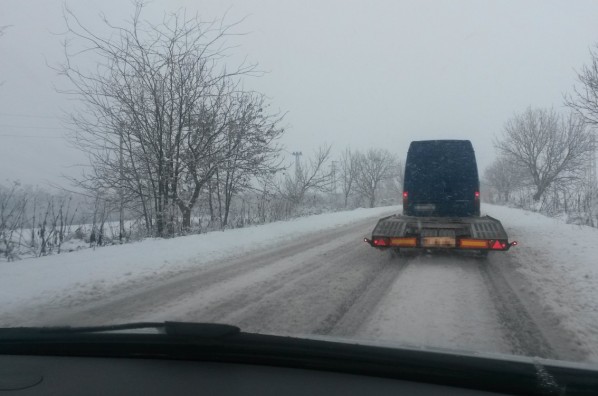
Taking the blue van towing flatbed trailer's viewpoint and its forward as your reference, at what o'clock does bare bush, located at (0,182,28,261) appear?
The bare bush is roughly at 8 o'clock from the blue van towing flatbed trailer.

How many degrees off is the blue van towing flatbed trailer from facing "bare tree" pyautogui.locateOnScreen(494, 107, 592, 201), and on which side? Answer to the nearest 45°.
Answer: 0° — it already faces it

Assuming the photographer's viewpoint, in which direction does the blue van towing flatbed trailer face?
facing away from the viewer
